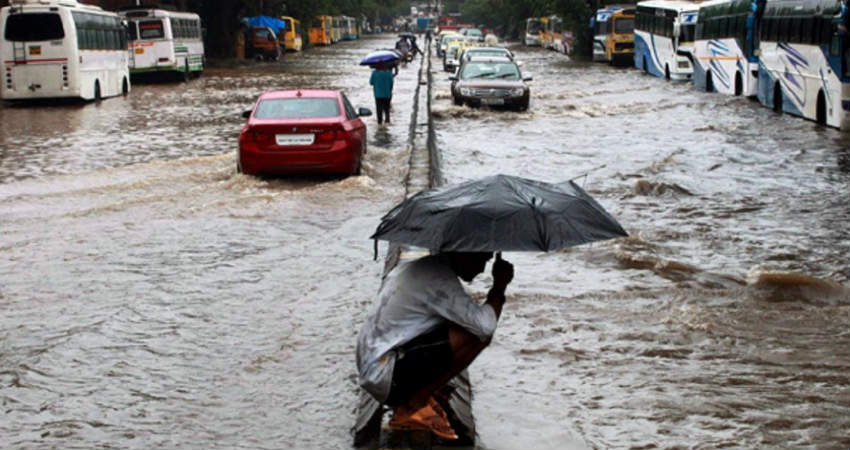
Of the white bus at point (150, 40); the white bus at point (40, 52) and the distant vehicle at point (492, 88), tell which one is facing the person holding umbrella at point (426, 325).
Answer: the distant vehicle

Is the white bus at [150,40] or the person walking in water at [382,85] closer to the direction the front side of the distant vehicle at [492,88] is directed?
the person walking in water

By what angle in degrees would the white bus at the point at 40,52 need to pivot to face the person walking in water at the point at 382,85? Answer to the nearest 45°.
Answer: approximately 90° to its right

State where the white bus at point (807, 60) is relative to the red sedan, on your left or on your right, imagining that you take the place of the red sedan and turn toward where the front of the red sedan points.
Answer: on your right

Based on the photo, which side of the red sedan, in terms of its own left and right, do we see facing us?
back

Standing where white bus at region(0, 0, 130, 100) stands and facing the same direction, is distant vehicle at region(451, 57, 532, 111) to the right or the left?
on its right

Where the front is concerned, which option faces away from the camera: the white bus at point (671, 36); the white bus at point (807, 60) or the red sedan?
the red sedan

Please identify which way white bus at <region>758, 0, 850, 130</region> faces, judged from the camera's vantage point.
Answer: facing the viewer and to the right of the viewer

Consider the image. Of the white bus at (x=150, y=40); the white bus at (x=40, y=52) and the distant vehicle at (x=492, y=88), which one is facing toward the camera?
the distant vehicle

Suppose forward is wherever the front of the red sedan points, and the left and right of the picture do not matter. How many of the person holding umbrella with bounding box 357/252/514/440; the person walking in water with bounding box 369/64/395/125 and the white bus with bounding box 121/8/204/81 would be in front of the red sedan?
2

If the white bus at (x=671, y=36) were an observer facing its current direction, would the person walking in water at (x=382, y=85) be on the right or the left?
on its right
